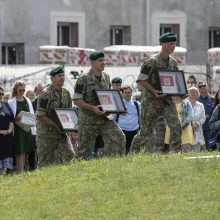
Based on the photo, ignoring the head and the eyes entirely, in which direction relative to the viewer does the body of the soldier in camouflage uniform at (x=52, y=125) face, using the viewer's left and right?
facing the viewer and to the right of the viewer

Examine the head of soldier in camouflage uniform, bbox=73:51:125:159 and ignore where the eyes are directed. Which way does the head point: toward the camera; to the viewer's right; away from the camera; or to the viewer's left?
to the viewer's right

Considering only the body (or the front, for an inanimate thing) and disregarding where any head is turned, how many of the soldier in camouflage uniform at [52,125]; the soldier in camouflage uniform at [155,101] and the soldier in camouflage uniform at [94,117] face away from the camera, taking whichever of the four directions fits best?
0

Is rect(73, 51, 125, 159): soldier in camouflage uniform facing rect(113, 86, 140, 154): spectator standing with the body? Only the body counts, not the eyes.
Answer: no

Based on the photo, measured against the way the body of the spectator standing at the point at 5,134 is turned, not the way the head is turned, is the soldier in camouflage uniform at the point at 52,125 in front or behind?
in front

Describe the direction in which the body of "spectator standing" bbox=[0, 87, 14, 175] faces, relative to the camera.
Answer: toward the camera

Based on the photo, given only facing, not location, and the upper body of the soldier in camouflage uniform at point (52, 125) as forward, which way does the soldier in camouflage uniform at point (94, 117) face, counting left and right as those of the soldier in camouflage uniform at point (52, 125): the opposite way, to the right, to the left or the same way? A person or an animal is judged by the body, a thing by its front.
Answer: the same way

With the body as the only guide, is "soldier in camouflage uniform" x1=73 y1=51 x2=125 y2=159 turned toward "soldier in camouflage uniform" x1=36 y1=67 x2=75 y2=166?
no

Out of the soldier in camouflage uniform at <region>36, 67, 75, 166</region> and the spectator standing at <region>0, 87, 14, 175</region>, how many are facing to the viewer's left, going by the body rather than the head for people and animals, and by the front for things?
0

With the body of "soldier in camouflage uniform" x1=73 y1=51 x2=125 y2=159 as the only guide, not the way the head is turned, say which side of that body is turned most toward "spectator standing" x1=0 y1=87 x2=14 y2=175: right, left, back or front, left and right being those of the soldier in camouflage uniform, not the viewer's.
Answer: back

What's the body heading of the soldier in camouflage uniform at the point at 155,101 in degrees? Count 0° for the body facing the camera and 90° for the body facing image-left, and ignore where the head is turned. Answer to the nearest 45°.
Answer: approximately 315°
